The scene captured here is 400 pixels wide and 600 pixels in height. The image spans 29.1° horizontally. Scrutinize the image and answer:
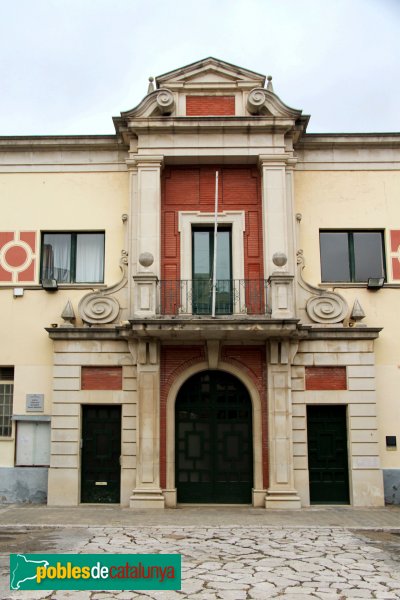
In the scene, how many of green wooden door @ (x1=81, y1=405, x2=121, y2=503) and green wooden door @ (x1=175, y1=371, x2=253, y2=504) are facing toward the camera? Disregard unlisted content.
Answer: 2

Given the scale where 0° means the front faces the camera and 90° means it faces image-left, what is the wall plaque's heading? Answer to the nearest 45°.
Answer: approximately 0°

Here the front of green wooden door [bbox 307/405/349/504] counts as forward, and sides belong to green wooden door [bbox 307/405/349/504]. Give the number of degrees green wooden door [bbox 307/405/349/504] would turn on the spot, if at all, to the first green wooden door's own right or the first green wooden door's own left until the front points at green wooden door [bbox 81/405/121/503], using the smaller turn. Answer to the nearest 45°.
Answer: approximately 90° to the first green wooden door's own right

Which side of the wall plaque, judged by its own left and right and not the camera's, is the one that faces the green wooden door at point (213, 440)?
left

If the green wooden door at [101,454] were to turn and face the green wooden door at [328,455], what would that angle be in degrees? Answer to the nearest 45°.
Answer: approximately 90° to its left
